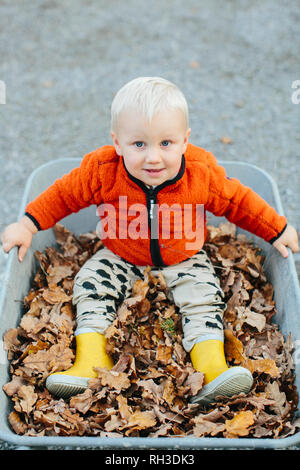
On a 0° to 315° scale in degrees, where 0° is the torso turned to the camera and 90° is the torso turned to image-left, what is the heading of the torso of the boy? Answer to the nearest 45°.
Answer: approximately 0°

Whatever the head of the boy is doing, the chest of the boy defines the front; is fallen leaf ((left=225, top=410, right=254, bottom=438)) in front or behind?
in front
